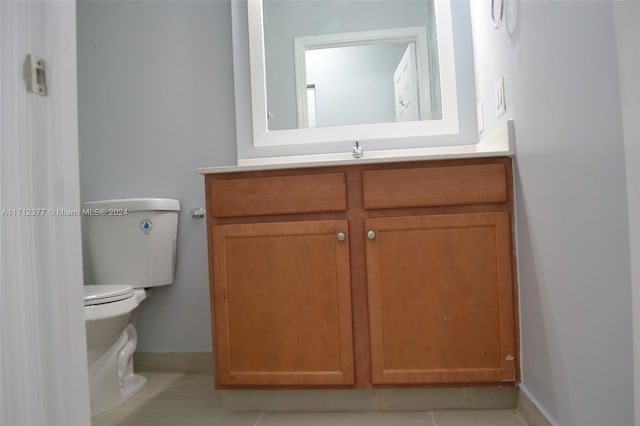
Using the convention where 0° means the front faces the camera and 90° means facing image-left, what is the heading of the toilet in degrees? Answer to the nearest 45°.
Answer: approximately 45°

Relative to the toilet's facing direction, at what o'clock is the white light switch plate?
The white light switch plate is roughly at 9 o'clock from the toilet.

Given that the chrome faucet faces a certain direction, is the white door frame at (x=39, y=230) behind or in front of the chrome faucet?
in front

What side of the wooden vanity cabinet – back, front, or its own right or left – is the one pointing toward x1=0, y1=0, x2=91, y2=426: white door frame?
front

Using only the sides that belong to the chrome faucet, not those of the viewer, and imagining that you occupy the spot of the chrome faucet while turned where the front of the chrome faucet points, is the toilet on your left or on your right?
on your right

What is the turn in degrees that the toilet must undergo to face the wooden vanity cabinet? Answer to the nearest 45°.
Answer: approximately 90° to its left

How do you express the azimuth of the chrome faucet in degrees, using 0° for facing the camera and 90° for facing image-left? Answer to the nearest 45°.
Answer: approximately 0°

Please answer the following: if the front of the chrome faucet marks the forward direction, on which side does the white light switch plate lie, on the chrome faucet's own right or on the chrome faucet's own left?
on the chrome faucet's own left

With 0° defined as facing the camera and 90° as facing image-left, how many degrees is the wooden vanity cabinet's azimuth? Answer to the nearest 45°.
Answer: approximately 0°

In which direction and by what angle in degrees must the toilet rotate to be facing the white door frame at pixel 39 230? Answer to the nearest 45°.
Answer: approximately 45° to its left
